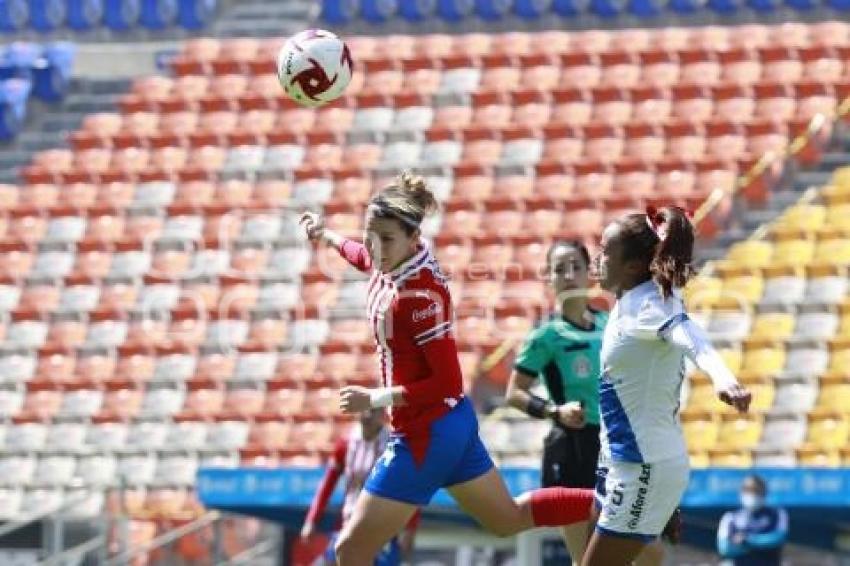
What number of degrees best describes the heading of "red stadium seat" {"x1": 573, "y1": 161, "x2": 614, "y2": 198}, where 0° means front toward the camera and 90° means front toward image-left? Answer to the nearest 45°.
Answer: approximately 0°

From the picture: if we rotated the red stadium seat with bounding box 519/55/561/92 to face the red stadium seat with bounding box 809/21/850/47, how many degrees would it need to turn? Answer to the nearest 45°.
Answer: approximately 90° to its left

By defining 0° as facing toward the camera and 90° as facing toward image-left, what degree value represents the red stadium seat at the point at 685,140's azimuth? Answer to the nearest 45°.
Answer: approximately 0°
